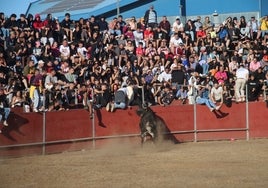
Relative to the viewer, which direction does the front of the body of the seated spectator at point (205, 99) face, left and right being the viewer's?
facing the viewer and to the right of the viewer

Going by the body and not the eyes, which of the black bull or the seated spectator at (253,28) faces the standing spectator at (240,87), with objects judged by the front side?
the seated spectator at (253,28)

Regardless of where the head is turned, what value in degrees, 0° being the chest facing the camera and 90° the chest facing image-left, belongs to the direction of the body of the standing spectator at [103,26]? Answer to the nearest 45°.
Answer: approximately 0°

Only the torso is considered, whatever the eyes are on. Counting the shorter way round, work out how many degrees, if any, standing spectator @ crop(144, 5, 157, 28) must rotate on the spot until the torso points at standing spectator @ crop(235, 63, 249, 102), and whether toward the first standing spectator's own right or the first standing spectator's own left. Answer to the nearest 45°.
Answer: approximately 45° to the first standing spectator's own left
